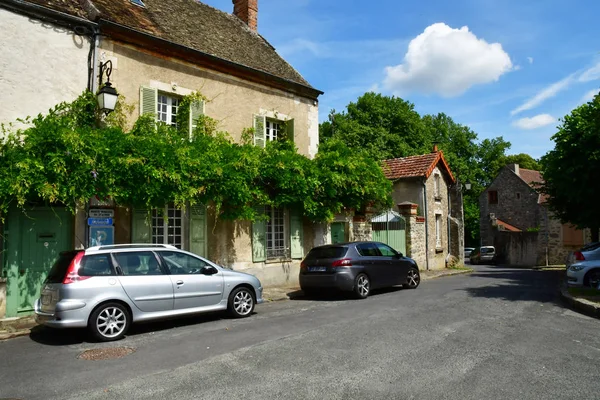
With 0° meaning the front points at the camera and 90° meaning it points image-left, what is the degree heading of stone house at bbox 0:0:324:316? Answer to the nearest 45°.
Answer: approximately 315°

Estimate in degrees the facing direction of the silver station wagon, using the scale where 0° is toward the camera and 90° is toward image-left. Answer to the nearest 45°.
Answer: approximately 225°

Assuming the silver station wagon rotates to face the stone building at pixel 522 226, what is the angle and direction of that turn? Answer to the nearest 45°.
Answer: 0° — it already faces it

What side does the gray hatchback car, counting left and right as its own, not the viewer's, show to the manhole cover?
back

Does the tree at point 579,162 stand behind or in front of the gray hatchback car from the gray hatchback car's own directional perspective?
in front

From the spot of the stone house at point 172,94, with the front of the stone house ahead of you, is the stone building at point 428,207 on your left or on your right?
on your left

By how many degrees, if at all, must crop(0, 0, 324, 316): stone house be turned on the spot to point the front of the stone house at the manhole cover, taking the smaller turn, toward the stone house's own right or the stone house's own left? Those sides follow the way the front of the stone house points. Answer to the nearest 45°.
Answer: approximately 45° to the stone house's own right

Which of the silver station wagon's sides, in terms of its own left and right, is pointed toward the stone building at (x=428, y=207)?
front

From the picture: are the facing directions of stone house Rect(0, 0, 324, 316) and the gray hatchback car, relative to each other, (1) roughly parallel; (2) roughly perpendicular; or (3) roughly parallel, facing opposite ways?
roughly perpendicular

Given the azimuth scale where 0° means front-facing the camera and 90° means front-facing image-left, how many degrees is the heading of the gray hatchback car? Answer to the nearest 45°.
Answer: approximately 225°

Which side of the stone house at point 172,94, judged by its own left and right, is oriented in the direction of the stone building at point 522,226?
left

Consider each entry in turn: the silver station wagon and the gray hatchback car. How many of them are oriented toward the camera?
0

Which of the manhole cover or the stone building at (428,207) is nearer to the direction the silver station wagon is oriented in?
the stone building

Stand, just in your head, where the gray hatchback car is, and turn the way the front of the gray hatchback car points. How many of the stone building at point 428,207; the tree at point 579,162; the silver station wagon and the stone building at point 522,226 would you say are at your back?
1
